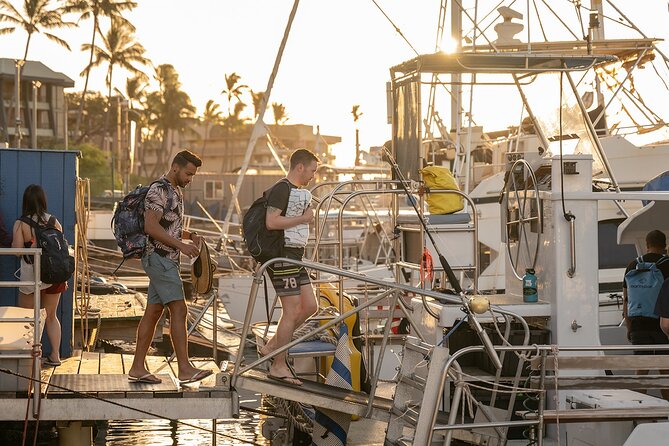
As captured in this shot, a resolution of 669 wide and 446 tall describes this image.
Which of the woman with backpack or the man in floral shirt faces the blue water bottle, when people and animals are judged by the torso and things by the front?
the man in floral shirt

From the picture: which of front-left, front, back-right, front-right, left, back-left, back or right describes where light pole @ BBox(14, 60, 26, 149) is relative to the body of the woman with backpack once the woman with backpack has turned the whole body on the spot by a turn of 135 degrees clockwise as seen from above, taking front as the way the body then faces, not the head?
left

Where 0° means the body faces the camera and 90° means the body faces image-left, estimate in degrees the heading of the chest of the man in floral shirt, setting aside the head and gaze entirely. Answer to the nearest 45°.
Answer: approximately 270°

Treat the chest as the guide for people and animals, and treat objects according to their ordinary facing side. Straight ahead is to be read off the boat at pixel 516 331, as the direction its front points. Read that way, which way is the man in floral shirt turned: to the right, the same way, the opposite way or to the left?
the same way

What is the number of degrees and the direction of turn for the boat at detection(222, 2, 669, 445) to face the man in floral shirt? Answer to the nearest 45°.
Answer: approximately 180°

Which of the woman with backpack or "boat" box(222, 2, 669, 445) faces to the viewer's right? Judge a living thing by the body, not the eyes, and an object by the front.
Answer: the boat

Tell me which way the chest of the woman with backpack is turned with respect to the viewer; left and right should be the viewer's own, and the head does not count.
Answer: facing away from the viewer and to the left of the viewer

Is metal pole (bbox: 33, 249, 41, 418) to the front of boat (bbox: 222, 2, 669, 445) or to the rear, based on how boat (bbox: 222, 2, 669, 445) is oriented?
to the rear

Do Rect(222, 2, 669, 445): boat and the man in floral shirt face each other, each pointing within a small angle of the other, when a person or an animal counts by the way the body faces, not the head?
no

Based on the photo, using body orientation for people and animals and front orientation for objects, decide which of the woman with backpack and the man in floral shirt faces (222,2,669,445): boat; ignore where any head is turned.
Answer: the man in floral shirt

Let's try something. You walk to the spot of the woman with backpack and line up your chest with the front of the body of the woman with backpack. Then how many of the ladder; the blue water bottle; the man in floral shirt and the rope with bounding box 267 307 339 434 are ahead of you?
0

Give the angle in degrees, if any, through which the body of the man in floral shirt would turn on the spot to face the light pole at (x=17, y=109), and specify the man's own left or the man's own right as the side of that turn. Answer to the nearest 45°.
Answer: approximately 90° to the man's own left

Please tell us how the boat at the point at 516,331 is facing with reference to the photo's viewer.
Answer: facing to the right of the viewer

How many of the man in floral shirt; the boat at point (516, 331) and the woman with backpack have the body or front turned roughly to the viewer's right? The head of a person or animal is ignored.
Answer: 2

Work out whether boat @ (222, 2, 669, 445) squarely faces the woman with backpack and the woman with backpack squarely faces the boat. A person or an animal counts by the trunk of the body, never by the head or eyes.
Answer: no

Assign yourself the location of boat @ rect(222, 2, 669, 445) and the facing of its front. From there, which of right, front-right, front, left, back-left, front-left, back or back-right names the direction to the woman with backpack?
back

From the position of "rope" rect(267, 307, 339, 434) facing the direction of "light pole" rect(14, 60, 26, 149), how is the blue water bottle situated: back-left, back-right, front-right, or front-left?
back-right

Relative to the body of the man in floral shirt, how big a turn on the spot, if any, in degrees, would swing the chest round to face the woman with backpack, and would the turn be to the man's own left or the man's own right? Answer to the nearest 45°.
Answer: approximately 135° to the man's own left

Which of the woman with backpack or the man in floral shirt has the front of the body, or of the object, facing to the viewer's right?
the man in floral shirt
